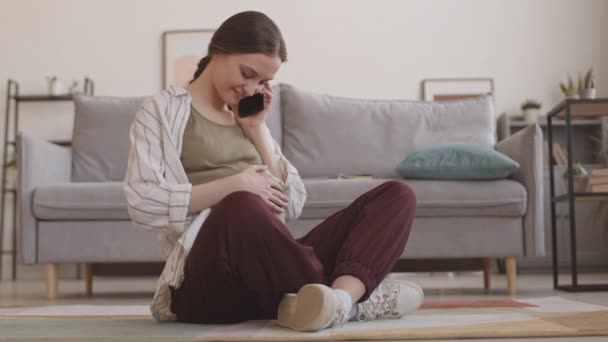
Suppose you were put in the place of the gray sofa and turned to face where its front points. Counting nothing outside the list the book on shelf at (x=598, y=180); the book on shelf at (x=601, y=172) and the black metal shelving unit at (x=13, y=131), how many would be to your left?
2

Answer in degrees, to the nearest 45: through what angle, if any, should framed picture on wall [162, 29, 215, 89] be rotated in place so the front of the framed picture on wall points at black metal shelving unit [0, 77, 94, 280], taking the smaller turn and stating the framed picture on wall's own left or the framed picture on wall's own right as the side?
approximately 90° to the framed picture on wall's own right

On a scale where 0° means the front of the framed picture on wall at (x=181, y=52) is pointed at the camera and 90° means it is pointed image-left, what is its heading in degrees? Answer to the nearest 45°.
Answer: approximately 0°

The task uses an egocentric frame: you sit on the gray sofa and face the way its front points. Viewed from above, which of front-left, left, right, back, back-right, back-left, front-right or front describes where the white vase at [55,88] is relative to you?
back-right

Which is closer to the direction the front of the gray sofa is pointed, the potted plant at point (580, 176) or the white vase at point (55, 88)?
the potted plant

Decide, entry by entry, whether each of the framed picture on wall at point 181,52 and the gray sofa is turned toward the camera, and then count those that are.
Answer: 2

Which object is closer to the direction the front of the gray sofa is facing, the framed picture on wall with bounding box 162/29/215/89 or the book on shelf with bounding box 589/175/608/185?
the book on shelf
